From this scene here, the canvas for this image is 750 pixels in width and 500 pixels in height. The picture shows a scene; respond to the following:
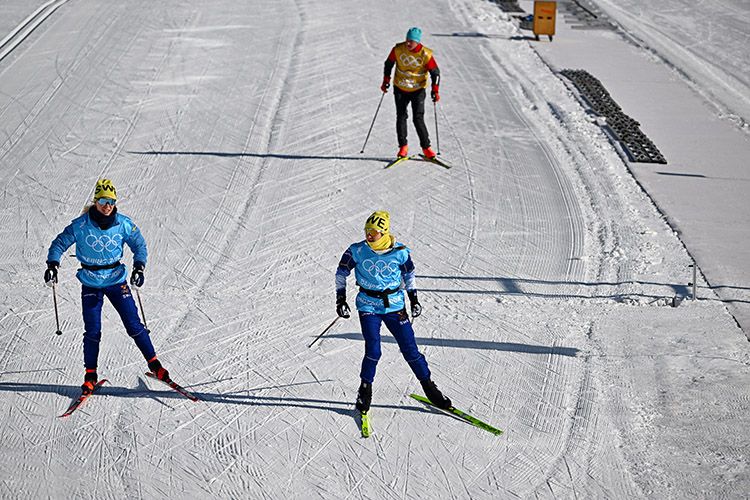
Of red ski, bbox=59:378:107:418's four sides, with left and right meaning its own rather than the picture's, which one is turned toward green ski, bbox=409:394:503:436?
left

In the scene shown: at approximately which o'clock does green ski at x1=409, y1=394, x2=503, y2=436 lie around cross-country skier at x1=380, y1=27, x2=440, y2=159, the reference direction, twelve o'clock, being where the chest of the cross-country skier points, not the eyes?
The green ski is roughly at 12 o'clock from the cross-country skier.

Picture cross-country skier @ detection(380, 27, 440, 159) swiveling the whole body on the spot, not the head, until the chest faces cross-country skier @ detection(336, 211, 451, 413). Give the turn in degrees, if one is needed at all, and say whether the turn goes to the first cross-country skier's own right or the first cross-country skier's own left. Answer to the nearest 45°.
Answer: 0° — they already face them

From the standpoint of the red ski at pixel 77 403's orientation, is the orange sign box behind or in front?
behind

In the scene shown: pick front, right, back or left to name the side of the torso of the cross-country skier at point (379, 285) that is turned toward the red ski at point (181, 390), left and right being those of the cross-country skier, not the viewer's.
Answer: right

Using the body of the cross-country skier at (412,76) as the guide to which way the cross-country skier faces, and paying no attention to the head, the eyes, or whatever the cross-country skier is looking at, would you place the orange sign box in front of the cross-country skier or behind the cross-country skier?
behind

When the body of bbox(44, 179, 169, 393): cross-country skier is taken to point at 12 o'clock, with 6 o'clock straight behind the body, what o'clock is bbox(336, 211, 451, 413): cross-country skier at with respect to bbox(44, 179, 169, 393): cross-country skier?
bbox(336, 211, 451, 413): cross-country skier is roughly at 10 o'clock from bbox(44, 179, 169, 393): cross-country skier.

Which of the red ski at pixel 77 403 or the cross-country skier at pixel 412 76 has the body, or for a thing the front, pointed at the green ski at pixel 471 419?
the cross-country skier

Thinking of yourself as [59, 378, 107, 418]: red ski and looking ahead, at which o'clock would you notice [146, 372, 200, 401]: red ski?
[146, 372, 200, 401]: red ski is roughly at 8 o'clock from [59, 378, 107, 418]: red ski.

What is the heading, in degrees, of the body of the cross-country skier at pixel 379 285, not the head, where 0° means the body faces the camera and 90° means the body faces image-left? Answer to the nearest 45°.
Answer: approximately 0°
